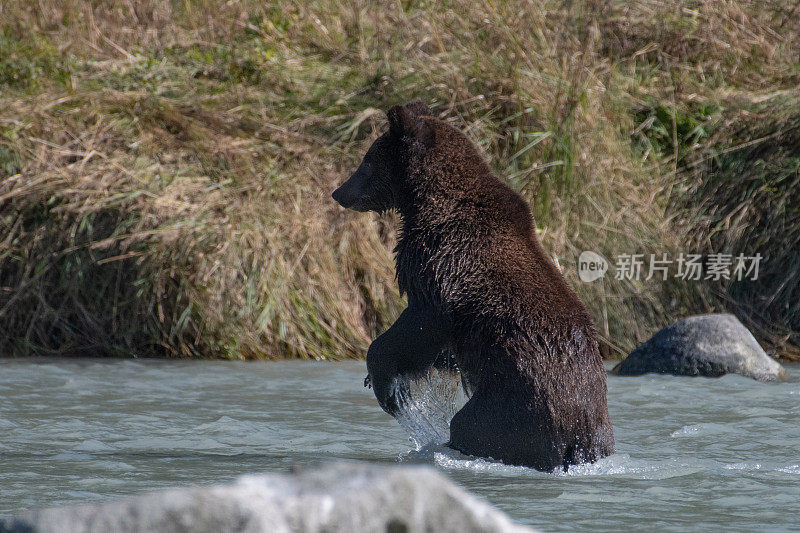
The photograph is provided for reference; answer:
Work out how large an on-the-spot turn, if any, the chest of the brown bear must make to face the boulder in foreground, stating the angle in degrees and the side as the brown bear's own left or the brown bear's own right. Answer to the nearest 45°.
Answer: approximately 90° to the brown bear's own left

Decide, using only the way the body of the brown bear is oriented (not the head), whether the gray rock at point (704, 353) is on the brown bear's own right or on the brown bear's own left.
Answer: on the brown bear's own right

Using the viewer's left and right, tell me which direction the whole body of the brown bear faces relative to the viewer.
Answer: facing to the left of the viewer
